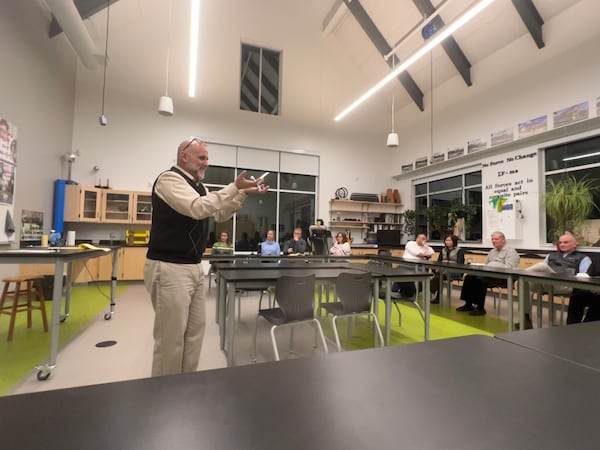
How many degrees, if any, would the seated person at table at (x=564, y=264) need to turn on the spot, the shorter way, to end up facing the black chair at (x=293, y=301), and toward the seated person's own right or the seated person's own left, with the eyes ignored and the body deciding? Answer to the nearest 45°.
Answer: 0° — they already face it

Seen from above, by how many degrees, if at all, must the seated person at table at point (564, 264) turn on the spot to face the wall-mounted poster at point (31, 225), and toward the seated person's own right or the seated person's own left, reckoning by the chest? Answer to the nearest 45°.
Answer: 0° — they already face it

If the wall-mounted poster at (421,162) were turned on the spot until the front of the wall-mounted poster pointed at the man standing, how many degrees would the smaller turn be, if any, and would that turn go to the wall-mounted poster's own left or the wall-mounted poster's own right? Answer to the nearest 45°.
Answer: approximately 45° to the wall-mounted poster's own left

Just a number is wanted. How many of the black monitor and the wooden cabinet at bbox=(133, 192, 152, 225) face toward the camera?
2

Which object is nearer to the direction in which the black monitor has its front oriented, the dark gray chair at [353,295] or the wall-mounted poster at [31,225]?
the dark gray chair

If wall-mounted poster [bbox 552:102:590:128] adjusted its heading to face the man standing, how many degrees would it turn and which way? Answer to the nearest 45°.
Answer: approximately 45° to its left

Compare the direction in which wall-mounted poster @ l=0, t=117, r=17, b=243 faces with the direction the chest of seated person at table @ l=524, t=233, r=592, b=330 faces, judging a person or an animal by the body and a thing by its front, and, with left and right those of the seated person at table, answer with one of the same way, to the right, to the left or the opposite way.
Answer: the opposite way
